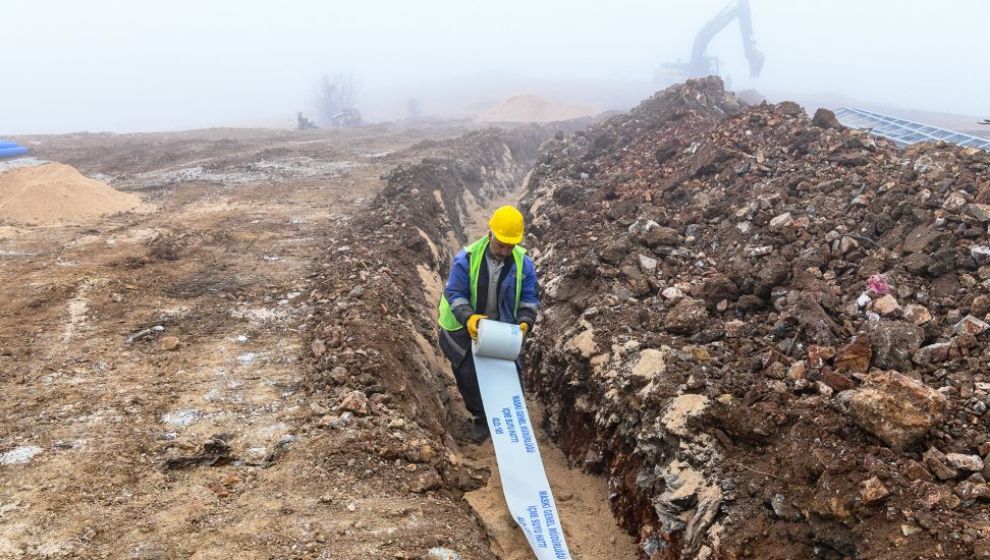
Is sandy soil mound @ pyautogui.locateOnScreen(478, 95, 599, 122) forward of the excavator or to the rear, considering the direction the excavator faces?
to the rear

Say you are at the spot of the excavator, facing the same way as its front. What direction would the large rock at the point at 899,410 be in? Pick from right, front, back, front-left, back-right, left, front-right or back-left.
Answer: right

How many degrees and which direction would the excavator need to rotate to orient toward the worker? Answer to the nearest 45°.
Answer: approximately 90° to its right

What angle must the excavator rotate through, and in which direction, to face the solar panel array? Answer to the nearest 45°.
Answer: approximately 90° to its right

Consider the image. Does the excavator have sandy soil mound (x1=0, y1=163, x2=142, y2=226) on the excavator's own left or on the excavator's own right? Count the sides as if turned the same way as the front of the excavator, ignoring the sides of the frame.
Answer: on the excavator's own right

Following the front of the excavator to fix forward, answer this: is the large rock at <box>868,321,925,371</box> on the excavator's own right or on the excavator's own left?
on the excavator's own right

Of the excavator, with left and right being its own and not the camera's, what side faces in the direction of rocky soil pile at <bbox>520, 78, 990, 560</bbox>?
right

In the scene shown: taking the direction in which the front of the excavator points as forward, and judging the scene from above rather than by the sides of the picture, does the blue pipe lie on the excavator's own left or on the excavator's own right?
on the excavator's own right

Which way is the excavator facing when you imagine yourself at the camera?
facing to the right of the viewer

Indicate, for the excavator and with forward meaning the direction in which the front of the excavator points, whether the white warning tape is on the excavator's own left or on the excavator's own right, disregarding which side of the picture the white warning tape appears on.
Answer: on the excavator's own right

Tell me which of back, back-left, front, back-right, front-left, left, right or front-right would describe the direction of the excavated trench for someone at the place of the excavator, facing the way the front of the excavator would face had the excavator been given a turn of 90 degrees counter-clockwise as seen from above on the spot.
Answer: back

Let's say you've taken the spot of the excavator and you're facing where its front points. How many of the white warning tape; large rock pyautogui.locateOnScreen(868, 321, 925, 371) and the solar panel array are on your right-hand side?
3
